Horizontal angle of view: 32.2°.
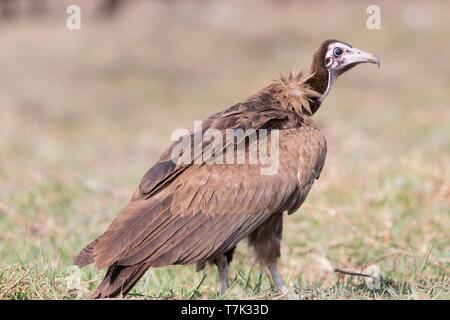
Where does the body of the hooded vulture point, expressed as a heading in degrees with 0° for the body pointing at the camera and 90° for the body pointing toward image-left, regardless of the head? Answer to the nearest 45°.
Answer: approximately 270°
